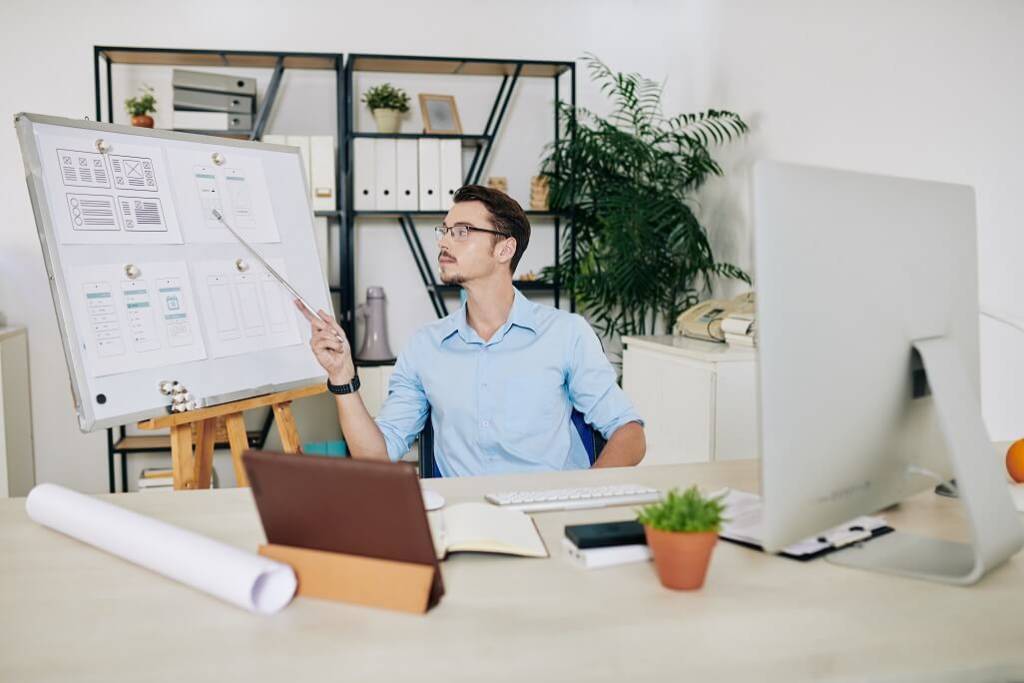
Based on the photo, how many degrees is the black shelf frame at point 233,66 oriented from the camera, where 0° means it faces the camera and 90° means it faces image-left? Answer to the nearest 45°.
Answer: approximately 0°

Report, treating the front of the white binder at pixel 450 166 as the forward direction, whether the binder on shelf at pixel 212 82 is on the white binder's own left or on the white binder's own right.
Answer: on the white binder's own right

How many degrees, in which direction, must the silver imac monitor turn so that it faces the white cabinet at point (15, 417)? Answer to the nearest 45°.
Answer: approximately 45° to its left

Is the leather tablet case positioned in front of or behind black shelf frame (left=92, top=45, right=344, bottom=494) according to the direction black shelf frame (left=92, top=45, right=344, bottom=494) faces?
in front

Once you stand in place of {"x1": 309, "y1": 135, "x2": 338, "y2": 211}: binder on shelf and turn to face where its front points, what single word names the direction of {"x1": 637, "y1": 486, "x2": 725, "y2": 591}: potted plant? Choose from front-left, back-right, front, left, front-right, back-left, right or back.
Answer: front

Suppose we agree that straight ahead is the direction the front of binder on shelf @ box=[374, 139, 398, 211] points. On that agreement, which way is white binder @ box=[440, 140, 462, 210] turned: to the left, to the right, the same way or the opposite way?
the same way

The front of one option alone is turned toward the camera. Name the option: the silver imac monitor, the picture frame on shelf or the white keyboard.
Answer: the picture frame on shelf

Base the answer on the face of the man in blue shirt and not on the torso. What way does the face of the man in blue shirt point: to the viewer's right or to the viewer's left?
to the viewer's left

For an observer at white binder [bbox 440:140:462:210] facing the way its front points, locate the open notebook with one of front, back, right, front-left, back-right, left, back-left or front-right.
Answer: front

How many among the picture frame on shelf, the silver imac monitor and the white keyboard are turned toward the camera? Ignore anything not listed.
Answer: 1

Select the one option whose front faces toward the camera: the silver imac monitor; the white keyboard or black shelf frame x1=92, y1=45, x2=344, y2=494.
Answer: the black shelf frame

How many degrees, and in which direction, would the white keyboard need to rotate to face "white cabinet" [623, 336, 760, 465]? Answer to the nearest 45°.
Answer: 0° — it already faces it

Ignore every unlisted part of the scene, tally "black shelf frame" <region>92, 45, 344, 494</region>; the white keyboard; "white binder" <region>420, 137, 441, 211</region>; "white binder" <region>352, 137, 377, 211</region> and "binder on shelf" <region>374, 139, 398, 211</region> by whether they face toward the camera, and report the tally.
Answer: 4

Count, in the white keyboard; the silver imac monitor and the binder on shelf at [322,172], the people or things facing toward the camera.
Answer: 1

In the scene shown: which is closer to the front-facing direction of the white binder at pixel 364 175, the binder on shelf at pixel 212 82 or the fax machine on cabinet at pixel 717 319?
the fax machine on cabinet

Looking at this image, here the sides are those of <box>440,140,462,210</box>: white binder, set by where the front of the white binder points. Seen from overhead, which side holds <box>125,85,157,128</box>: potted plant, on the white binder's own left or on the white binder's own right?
on the white binder's own right

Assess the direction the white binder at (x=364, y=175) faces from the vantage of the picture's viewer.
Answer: facing the viewer

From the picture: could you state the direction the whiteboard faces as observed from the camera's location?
facing the viewer and to the right of the viewer

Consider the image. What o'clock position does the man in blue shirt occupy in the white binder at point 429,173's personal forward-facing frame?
The man in blue shirt is roughly at 12 o'clock from the white binder.

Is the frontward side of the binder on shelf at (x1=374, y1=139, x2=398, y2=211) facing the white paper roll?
yes

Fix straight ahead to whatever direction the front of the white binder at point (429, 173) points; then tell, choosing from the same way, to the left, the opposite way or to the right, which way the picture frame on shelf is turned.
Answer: the same way

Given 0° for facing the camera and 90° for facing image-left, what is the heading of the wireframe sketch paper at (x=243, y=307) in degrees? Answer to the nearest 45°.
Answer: approximately 315°

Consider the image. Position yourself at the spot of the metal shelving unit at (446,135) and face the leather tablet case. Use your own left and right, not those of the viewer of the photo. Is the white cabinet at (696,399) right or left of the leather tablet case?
left
